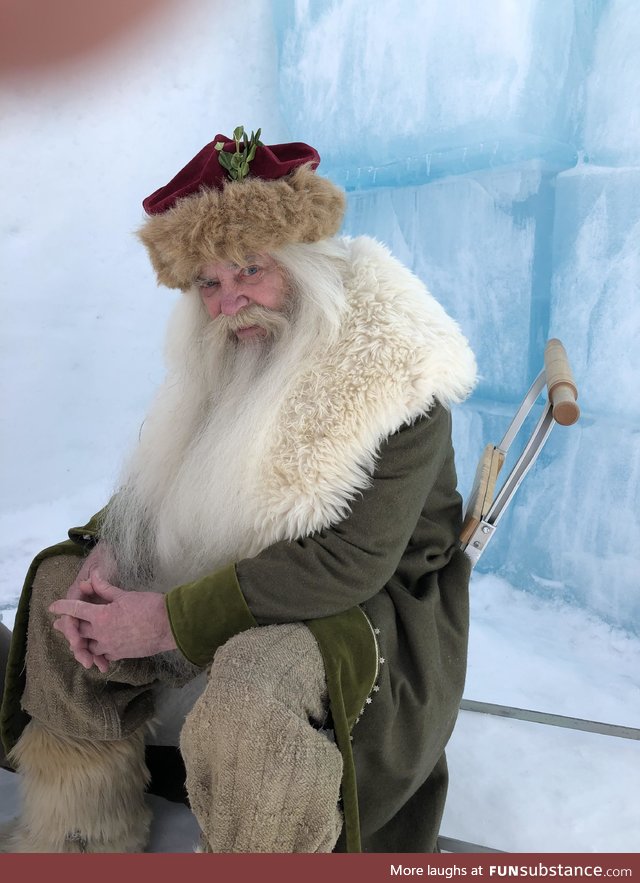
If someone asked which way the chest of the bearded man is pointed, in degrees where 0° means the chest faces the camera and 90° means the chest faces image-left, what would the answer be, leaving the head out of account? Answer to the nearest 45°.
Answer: approximately 45°
